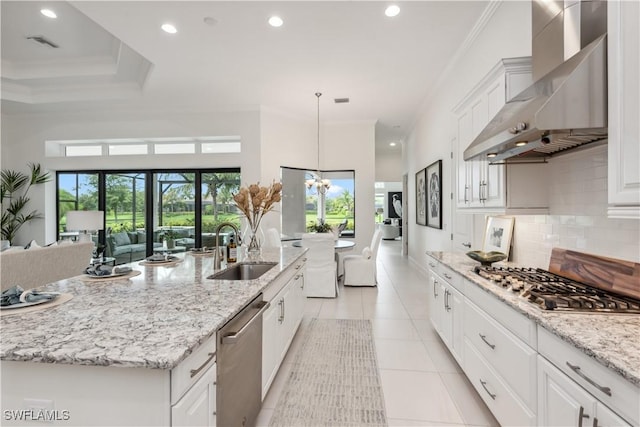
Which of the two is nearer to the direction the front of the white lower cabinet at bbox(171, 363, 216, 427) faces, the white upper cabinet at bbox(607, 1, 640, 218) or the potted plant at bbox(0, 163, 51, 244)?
the white upper cabinet

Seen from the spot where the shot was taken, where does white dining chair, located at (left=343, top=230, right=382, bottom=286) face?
facing to the left of the viewer

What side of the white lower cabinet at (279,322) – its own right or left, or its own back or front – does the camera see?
right

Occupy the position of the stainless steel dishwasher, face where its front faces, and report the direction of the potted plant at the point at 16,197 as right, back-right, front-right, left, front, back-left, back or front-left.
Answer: back

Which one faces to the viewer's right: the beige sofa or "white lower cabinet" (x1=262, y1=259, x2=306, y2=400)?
the white lower cabinet

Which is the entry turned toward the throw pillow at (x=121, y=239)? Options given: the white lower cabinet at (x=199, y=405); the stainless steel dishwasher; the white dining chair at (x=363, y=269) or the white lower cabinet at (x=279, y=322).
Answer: the white dining chair

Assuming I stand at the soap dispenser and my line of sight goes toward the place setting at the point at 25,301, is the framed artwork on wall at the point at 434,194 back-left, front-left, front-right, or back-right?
back-left

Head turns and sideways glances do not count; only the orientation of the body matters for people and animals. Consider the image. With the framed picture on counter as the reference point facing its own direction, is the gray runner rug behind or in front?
in front

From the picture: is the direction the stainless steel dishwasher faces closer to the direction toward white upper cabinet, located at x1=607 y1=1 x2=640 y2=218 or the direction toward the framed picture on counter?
the white upper cabinet

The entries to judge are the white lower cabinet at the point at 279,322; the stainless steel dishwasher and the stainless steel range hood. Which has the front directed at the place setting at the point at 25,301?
the stainless steel range hood

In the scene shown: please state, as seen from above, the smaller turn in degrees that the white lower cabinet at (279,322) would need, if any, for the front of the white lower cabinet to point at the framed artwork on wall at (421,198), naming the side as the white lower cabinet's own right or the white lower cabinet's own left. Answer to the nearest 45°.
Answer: approximately 45° to the white lower cabinet's own left

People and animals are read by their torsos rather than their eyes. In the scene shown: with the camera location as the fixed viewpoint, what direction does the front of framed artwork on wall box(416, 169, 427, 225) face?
facing to the left of the viewer

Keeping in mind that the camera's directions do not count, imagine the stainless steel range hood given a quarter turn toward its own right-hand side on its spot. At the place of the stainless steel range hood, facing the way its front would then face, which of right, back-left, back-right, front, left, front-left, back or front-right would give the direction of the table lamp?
front-left

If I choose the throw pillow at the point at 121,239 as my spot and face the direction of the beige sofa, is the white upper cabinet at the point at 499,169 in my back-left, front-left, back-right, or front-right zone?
front-left

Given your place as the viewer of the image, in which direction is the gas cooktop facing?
facing the viewer and to the left of the viewer

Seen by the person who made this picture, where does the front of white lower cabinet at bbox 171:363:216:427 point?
facing the viewer and to the right of the viewer
